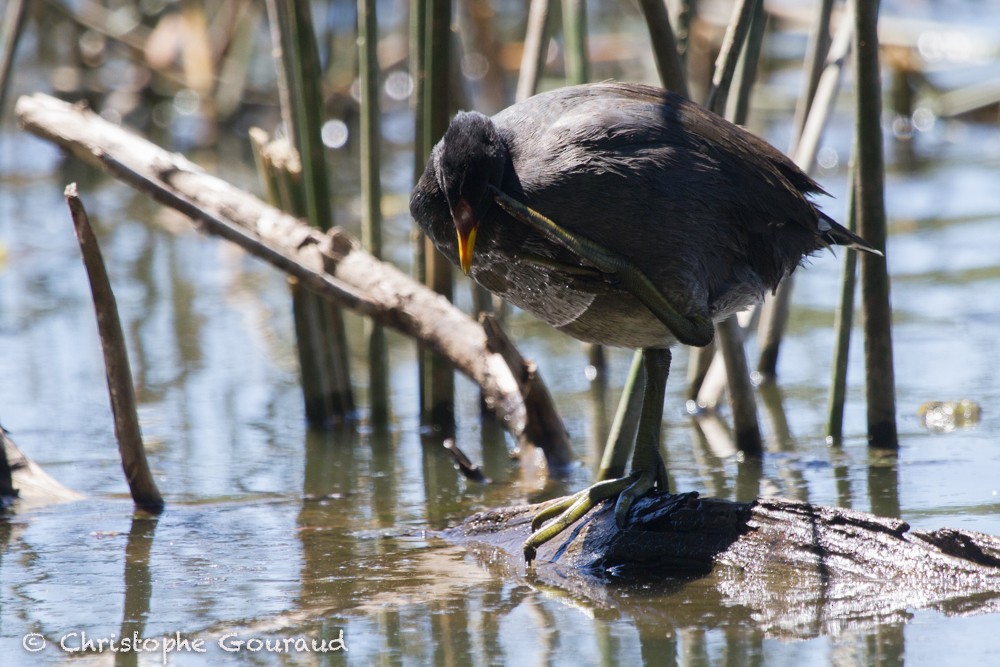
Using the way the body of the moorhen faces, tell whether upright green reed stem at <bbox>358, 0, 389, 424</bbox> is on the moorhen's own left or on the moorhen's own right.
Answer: on the moorhen's own right

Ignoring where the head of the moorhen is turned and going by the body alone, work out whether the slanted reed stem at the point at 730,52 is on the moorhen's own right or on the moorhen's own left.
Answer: on the moorhen's own right

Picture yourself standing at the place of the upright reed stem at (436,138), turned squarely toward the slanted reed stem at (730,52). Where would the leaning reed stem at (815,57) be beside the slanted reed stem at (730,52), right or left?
left

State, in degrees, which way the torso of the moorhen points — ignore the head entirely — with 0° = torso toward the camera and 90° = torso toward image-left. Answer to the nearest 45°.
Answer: approximately 90°

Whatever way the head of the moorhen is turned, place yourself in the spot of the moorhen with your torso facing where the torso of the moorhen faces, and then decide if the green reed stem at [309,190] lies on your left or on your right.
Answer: on your right

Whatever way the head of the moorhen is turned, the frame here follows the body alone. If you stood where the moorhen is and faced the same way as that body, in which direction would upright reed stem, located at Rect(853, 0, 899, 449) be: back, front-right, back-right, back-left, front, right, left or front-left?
back-right

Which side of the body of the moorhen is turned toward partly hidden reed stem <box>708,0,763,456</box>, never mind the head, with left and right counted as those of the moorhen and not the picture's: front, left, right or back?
right

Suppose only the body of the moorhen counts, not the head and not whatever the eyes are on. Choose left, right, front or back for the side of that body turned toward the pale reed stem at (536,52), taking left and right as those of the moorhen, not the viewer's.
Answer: right

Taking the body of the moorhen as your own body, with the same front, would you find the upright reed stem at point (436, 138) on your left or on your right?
on your right

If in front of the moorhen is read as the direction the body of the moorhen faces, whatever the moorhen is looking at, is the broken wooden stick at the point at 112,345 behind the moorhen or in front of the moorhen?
in front
